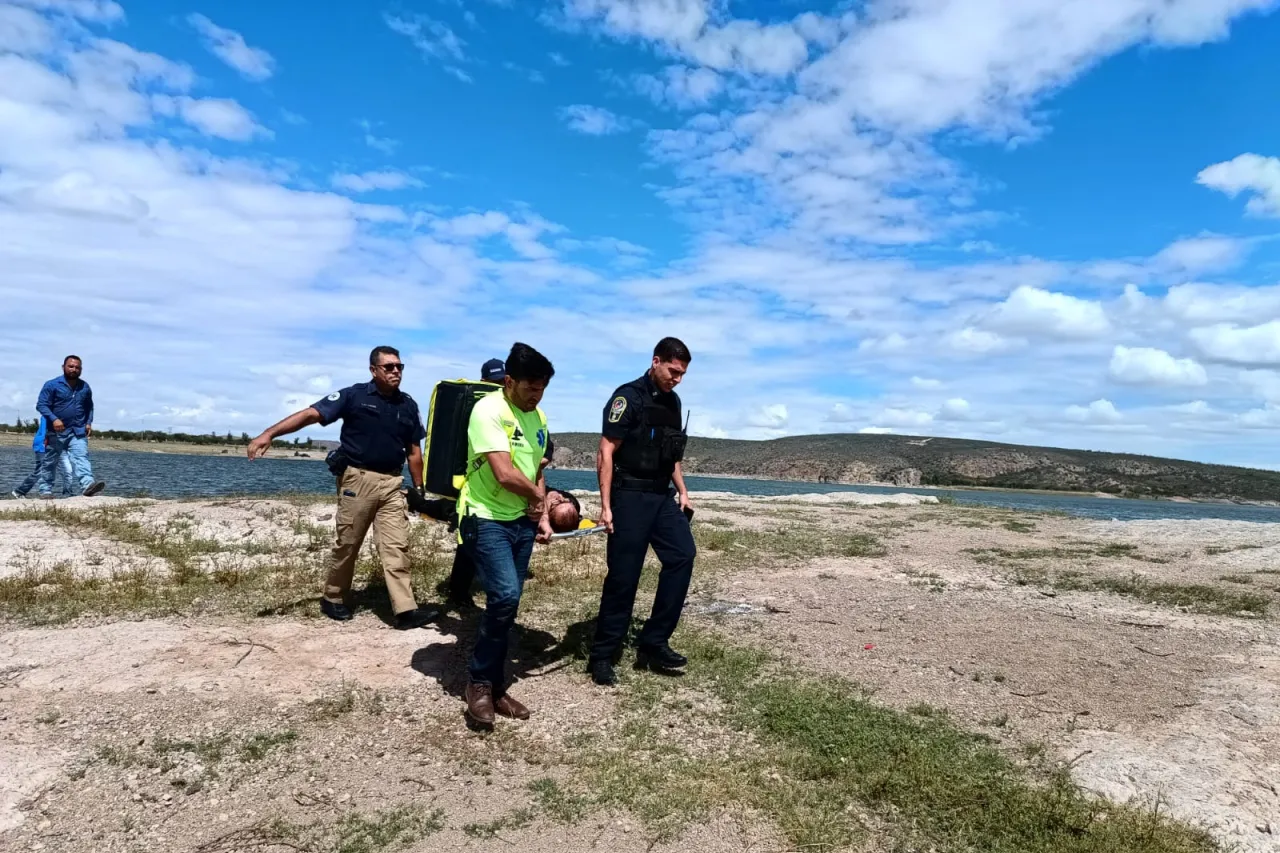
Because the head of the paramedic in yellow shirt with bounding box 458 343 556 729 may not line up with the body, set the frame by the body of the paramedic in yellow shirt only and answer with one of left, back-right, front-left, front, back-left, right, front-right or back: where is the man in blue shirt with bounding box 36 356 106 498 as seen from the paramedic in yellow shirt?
back

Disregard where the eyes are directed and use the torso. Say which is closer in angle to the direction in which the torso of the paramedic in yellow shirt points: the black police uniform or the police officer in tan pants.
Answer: the black police uniform

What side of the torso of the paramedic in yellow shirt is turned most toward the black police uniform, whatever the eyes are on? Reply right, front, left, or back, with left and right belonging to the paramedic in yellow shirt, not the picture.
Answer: left

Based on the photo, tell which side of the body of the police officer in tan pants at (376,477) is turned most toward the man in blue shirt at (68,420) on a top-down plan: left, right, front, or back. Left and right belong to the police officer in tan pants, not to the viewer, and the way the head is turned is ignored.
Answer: back

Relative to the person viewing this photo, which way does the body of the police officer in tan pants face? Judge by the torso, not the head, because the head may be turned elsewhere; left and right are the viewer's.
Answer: facing the viewer and to the right of the viewer

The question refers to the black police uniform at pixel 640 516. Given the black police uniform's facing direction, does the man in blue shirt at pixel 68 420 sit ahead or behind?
behind

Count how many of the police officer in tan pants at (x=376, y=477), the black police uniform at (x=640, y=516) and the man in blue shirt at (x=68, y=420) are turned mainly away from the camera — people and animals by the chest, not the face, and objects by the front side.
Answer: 0

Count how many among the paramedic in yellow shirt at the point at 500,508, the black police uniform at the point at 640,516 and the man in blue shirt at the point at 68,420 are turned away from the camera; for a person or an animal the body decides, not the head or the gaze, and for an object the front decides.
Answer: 0

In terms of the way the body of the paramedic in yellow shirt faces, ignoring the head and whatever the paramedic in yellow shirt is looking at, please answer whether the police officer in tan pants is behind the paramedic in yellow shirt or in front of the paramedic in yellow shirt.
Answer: behind

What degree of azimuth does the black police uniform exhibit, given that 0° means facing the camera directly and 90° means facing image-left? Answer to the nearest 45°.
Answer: approximately 315°

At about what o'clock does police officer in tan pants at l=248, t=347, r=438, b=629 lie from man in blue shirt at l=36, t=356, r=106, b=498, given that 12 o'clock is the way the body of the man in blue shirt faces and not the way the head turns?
The police officer in tan pants is roughly at 1 o'clock from the man in blue shirt.
